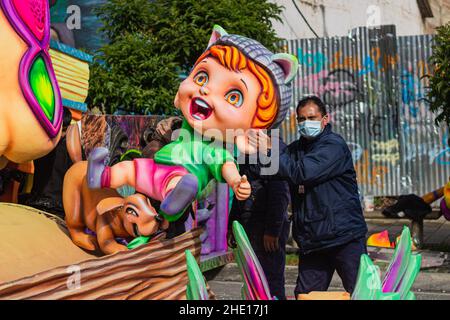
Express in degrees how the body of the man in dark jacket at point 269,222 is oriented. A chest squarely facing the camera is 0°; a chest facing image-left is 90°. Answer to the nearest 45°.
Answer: approximately 45°

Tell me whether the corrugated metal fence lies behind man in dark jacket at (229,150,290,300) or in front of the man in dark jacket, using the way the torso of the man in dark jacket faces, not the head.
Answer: behind

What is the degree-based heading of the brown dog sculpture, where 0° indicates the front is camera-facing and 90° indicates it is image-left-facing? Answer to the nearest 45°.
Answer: approximately 315°

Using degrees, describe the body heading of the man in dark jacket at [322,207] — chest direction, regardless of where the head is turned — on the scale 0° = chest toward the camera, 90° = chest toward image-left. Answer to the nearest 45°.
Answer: approximately 45°

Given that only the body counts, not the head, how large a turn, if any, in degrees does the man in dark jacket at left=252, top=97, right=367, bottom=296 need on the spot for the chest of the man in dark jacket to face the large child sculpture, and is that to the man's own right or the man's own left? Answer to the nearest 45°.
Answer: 0° — they already face it

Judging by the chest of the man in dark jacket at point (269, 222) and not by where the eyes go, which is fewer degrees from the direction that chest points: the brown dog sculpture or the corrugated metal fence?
the brown dog sculpture

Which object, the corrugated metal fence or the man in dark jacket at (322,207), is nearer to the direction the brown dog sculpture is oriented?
the man in dark jacket
